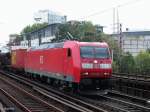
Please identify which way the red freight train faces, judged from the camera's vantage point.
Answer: facing the viewer and to the right of the viewer
